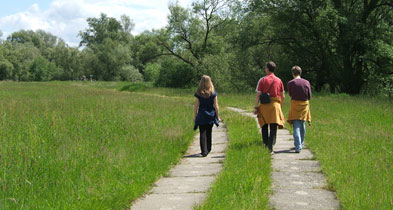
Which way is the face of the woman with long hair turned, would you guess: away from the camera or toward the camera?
away from the camera

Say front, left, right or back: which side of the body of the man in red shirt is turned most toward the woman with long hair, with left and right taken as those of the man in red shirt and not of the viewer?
left

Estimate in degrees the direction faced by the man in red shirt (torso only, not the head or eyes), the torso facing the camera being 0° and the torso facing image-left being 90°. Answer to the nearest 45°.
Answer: approximately 180°

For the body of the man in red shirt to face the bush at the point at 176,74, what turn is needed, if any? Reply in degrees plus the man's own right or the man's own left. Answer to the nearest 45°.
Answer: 0° — they already face it

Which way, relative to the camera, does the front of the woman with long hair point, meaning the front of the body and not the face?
away from the camera

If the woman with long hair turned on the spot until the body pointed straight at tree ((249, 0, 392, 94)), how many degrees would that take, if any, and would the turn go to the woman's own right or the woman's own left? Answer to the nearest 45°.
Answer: approximately 45° to the woman's own right

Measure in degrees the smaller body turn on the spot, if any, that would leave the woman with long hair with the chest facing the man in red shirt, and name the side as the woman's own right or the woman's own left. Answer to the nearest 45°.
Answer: approximately 90° to the woman's own right

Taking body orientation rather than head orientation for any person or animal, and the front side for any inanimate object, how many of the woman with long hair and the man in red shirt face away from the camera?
2
